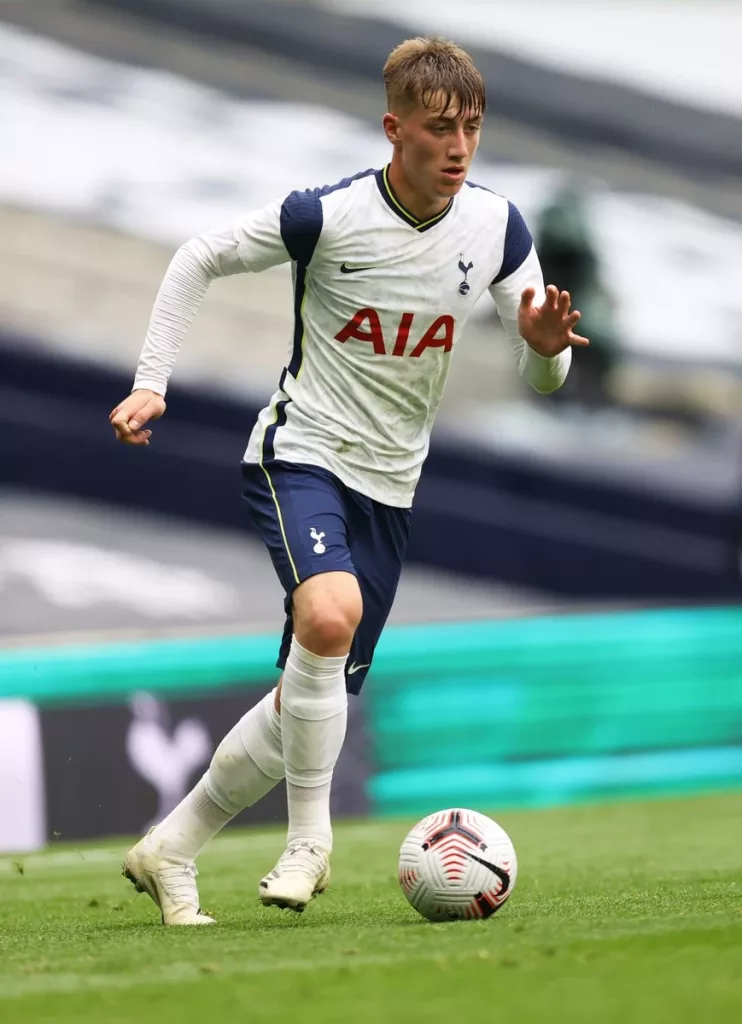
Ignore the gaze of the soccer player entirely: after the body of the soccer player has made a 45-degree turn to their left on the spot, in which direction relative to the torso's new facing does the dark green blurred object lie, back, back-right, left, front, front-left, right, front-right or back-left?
left

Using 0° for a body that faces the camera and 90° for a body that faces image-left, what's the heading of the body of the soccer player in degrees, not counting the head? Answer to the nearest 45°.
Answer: approximately 315°
